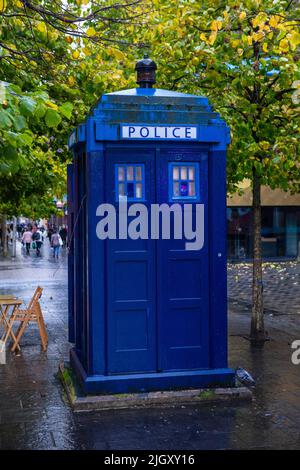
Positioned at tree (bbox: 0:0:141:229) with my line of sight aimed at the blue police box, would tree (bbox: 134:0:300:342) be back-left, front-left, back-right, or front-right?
front-left

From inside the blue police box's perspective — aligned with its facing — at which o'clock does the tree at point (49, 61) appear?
The tree is roughly at 5 o'clock from the blue police box.

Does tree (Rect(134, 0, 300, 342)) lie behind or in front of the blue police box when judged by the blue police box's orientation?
behind

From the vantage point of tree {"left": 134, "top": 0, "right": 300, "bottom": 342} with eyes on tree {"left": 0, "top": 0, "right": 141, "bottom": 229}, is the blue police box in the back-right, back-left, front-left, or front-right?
front-left

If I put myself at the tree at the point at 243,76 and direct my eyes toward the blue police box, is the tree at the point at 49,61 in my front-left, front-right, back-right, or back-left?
front-right

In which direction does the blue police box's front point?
toward the camera
